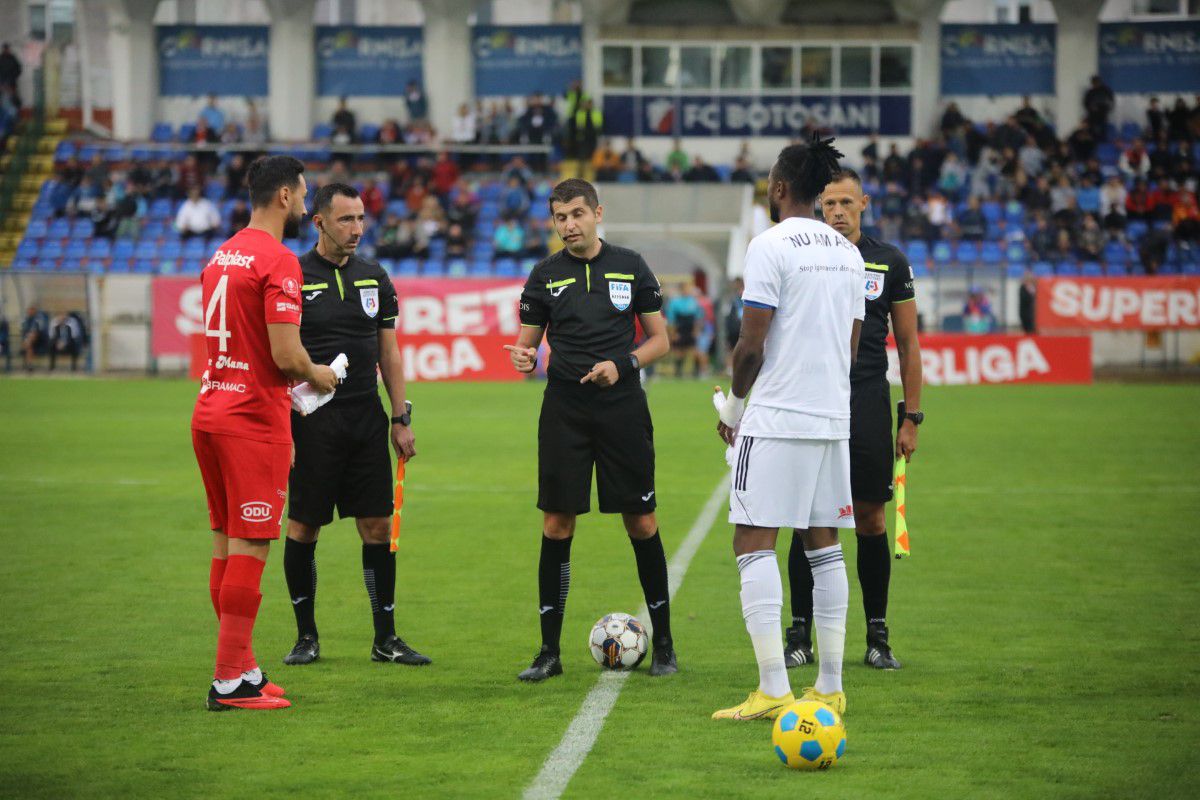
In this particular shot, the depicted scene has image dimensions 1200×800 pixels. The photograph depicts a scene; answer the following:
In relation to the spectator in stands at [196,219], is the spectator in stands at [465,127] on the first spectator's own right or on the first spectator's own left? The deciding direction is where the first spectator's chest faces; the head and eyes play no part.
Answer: on the first spectator's own left

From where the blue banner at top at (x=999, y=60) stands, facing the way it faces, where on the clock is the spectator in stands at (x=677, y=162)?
The spectator in stands is roughly at 2 o'clock from the blue banner at top.

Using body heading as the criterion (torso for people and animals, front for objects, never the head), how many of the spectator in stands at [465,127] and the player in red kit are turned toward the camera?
1

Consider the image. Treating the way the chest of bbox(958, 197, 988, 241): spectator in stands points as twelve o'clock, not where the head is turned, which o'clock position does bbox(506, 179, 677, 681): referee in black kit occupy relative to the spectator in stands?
The referee in black kit is roughly at 12 o'clock from the spectator in stands.

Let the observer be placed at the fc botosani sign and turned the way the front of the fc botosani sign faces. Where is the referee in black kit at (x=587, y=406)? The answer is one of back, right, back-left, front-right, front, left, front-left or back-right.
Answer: front

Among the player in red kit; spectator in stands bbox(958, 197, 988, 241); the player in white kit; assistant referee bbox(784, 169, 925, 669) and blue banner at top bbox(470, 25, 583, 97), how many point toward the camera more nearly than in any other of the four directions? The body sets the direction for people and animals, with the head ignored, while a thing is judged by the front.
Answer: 3

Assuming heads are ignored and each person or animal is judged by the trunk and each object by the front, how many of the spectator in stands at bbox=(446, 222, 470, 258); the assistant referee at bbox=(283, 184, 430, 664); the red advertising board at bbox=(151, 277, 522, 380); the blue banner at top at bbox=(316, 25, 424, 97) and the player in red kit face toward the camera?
4

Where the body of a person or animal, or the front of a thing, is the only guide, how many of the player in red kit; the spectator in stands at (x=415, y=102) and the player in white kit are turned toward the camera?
1

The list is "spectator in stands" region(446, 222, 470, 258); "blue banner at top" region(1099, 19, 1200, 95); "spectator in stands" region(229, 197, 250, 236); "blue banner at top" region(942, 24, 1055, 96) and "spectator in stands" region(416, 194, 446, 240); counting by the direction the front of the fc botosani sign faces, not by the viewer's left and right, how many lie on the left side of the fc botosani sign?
2

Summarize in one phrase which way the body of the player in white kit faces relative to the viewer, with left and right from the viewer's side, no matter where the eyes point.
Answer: facing away from the viewer and to the left of the viewer

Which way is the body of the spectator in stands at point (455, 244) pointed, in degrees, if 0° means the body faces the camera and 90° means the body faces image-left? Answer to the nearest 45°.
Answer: approximately 0°

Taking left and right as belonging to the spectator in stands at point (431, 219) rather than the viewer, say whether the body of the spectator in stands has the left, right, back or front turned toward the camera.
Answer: front

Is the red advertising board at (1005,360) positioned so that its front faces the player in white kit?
yes

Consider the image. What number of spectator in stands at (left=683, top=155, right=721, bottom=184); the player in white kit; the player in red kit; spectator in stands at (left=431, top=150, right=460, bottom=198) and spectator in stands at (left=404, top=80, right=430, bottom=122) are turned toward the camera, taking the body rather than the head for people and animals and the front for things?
3

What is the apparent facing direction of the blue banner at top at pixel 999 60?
toward the camera

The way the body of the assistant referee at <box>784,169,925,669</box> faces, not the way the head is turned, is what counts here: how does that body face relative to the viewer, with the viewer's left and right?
facing the viewer

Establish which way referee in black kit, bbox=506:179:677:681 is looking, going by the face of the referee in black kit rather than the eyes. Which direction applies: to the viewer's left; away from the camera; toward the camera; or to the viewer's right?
toward the camera
